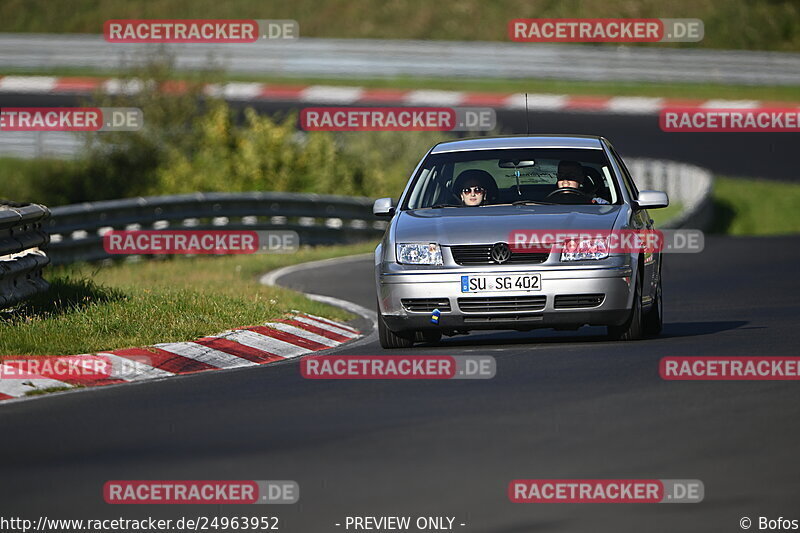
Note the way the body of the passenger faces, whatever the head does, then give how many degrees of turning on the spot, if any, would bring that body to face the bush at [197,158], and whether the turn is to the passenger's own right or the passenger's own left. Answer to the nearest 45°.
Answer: approximately 180°

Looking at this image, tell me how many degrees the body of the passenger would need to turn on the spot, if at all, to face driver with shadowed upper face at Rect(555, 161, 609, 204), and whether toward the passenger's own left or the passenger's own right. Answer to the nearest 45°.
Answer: approximately 90° to the passenger's own left

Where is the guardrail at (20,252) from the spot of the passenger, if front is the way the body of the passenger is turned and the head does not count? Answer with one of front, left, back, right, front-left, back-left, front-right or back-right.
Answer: right

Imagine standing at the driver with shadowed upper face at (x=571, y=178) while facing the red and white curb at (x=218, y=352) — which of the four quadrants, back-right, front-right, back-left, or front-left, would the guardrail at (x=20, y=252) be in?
front-right

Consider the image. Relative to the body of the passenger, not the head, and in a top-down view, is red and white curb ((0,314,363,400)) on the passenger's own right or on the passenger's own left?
on the passenger's own right

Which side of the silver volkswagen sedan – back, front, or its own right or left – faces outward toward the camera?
front

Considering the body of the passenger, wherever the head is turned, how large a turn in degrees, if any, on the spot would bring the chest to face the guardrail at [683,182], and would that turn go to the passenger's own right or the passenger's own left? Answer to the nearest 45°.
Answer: approximately 180°

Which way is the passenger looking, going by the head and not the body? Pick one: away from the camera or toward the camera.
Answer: toward the camera

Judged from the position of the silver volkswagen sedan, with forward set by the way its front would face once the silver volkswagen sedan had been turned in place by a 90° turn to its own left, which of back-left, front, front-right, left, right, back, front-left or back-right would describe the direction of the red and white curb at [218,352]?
back

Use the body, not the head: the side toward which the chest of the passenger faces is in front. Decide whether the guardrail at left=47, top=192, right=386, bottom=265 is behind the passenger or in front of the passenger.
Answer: behind

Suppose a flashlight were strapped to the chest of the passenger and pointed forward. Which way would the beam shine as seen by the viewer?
toward the camera

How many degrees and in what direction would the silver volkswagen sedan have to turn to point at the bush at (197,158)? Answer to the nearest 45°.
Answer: approximately 180°

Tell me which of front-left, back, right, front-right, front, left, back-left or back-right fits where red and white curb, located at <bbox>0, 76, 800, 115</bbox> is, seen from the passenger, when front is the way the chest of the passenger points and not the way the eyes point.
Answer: back
